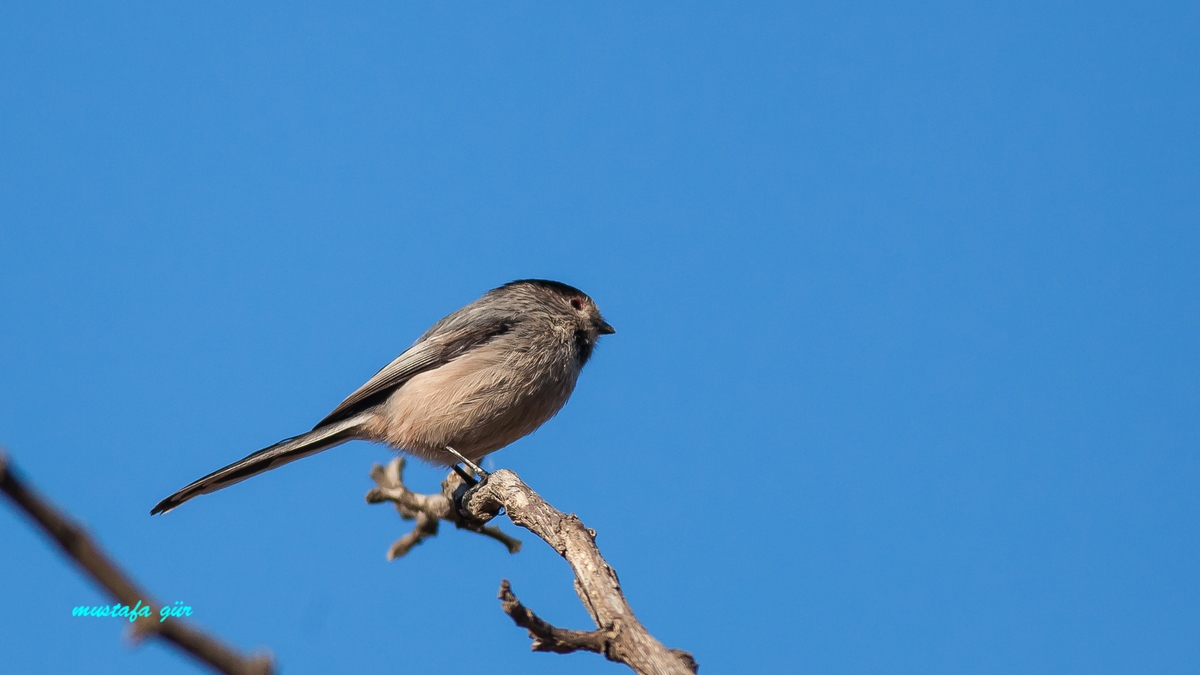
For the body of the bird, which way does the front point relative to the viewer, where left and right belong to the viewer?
facing to the right of the viewer
